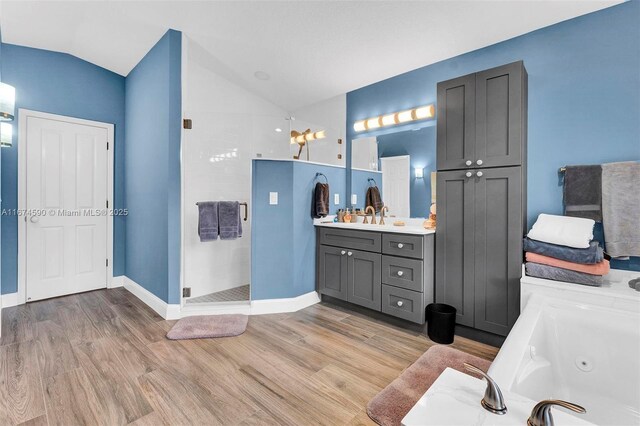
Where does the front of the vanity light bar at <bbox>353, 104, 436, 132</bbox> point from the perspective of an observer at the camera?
facing the viewer and to the left of the viewer

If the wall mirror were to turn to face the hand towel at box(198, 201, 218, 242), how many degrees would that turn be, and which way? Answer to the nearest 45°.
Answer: approximately 45° to its right

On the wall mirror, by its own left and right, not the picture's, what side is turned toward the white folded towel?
left

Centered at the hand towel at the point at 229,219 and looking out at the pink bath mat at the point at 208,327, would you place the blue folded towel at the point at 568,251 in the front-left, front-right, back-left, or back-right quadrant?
front-left

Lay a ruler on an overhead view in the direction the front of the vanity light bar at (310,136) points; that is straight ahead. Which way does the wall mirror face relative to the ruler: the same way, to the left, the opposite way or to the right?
the same way

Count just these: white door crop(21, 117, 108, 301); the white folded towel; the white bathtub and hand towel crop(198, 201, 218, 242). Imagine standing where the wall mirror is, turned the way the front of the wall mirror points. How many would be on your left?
2

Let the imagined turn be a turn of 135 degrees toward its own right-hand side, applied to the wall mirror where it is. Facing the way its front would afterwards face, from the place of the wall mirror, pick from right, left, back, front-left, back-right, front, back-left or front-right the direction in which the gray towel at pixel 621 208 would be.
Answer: back-right

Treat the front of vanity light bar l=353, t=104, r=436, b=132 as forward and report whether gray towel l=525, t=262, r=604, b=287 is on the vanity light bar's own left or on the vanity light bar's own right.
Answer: on the vanity light bar's own left

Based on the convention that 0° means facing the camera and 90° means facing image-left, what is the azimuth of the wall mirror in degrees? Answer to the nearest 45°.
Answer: approximately 45°

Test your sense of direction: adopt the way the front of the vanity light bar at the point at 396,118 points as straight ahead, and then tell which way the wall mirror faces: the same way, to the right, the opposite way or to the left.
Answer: the same way
